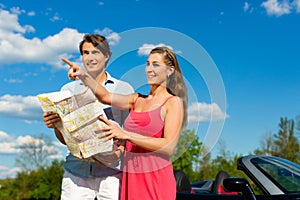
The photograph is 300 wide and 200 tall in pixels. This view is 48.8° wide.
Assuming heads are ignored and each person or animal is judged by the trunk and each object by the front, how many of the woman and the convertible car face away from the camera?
0

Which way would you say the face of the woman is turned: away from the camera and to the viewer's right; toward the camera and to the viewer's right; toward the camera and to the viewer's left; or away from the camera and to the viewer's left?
toward the camera and to the viewer's left

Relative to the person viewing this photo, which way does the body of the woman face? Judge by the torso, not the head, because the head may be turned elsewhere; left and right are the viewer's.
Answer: facing the viewer and to the left of the viewer

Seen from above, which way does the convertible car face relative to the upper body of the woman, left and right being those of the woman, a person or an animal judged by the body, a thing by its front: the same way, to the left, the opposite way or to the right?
to the left

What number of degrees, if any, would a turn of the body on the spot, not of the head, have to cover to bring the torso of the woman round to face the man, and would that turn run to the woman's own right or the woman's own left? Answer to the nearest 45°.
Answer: approximately 90° to the woman's own right

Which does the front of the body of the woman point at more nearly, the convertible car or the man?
the man

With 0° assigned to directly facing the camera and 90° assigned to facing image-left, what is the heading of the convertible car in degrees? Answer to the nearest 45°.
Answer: approximately 315°

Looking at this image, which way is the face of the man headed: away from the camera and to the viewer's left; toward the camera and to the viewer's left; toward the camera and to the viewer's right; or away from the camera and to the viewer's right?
toward the camera and to the viewer's left

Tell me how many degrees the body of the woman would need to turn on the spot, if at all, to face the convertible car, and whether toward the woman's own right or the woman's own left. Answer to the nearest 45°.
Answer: approximately 180°
